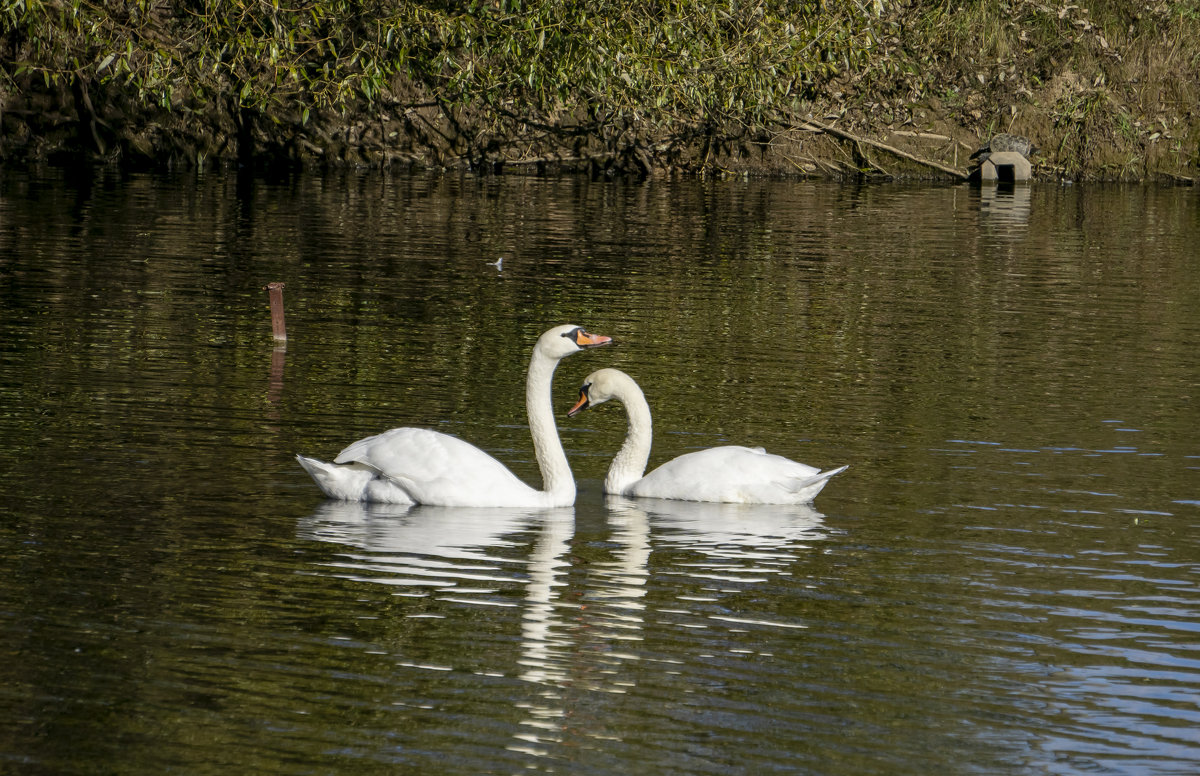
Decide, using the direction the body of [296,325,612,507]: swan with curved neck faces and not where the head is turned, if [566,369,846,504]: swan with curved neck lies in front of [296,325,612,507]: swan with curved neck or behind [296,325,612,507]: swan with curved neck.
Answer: in front

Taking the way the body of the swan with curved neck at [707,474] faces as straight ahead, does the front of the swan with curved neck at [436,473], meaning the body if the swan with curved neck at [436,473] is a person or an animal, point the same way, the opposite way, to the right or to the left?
the opposite way

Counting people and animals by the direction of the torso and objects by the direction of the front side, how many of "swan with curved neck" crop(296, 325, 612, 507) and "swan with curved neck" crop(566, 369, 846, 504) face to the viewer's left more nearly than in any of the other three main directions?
1

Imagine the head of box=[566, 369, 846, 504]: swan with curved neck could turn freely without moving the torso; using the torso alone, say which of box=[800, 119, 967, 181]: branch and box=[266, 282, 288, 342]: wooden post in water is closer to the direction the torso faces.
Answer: the wooden post in water

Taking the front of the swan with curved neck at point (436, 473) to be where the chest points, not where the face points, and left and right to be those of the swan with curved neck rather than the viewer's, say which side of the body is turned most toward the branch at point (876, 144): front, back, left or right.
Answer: left

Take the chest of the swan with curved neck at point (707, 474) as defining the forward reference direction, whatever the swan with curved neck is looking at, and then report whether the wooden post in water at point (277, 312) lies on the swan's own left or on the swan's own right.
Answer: on the swan's own right

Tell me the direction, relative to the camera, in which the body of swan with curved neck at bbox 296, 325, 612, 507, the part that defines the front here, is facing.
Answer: to the viewer's right

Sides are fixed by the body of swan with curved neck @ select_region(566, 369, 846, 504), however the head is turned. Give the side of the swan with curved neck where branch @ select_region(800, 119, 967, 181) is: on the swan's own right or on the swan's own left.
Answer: on the swan's own right

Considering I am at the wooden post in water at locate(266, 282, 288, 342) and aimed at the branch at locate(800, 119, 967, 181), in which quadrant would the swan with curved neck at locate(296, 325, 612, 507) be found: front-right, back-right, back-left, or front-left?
back-right

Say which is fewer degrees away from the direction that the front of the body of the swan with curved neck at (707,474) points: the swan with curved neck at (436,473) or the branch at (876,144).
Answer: the swan with curved neck

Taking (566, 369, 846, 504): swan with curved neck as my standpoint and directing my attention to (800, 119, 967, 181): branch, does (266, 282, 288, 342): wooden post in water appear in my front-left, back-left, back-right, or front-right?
front-left

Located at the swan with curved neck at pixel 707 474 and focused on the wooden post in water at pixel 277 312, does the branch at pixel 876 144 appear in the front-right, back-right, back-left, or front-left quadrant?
front-right

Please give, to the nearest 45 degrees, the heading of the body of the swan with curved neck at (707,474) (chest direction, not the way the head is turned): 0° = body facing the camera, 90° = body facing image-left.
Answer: approximately 90°

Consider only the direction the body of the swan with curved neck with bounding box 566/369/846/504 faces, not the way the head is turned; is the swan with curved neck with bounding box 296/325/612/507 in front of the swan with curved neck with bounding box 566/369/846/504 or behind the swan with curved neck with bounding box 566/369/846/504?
in front

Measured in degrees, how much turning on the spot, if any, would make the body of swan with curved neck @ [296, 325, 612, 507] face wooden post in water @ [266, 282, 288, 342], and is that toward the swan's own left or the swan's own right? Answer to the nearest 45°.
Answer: approximately 90° to the swan's own left
